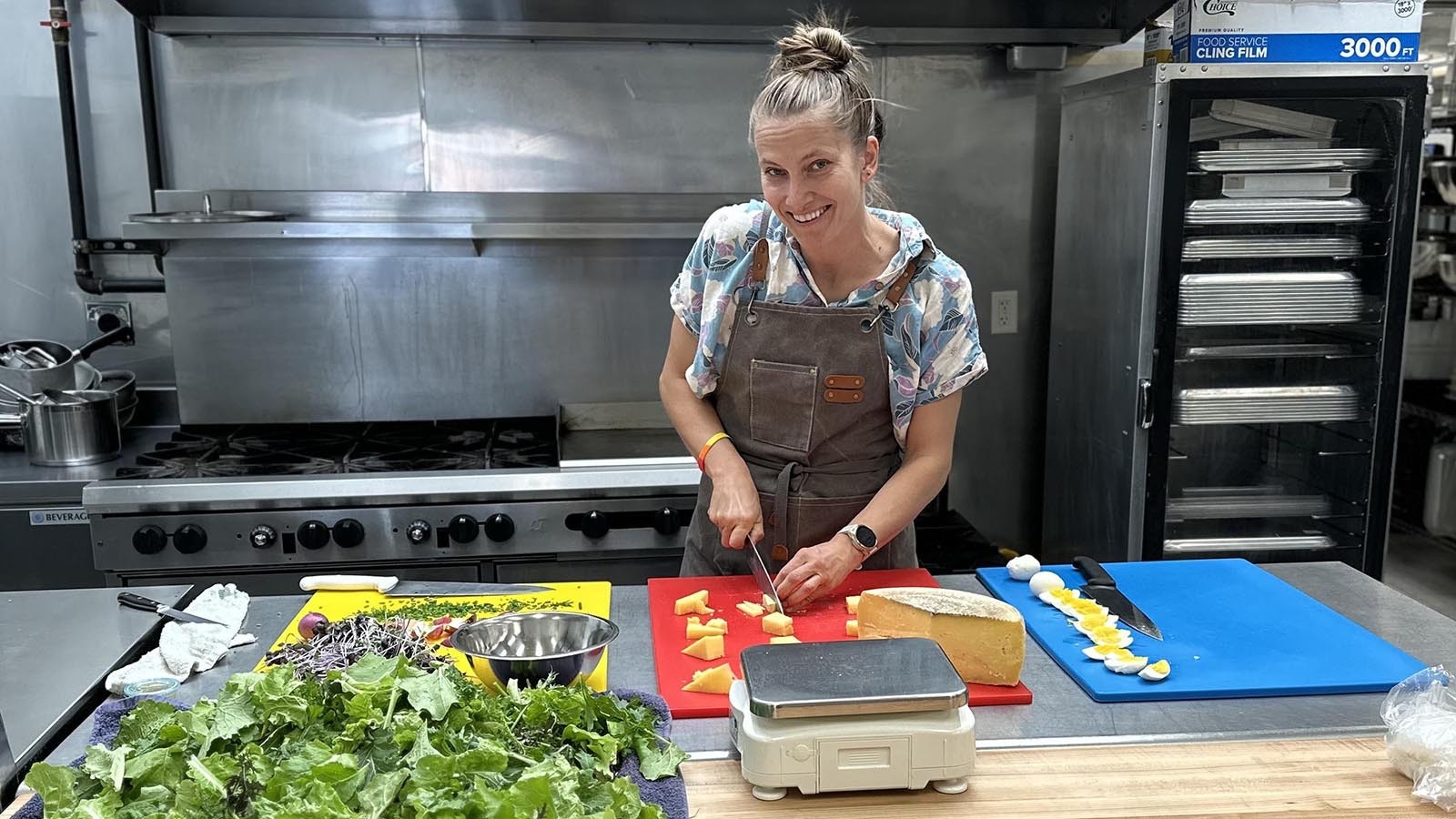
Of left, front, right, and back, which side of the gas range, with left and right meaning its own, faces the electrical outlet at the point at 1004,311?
left

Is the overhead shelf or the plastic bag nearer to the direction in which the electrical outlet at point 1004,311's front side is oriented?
the plastic bag

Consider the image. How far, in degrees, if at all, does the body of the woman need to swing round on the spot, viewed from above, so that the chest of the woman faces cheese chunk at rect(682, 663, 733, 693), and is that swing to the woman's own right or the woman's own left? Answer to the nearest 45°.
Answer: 0° — they already face it

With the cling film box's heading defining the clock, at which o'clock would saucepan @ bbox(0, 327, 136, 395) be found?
The saucepan is roughly at 2 o'clock from the cling film box.

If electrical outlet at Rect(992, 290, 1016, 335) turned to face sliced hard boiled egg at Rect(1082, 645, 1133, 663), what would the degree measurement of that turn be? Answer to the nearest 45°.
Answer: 0° — it already faces it

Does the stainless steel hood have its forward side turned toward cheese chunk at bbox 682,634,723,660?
yes

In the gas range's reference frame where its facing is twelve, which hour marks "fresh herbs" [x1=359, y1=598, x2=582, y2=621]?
The fresh herbs is roughly at 12 o'clock from the gas range.

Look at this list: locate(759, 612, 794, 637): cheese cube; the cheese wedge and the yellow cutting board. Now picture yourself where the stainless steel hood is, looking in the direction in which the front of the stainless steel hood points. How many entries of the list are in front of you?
3

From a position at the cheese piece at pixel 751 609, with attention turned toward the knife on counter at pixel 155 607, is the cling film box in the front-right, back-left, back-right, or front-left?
back-right
